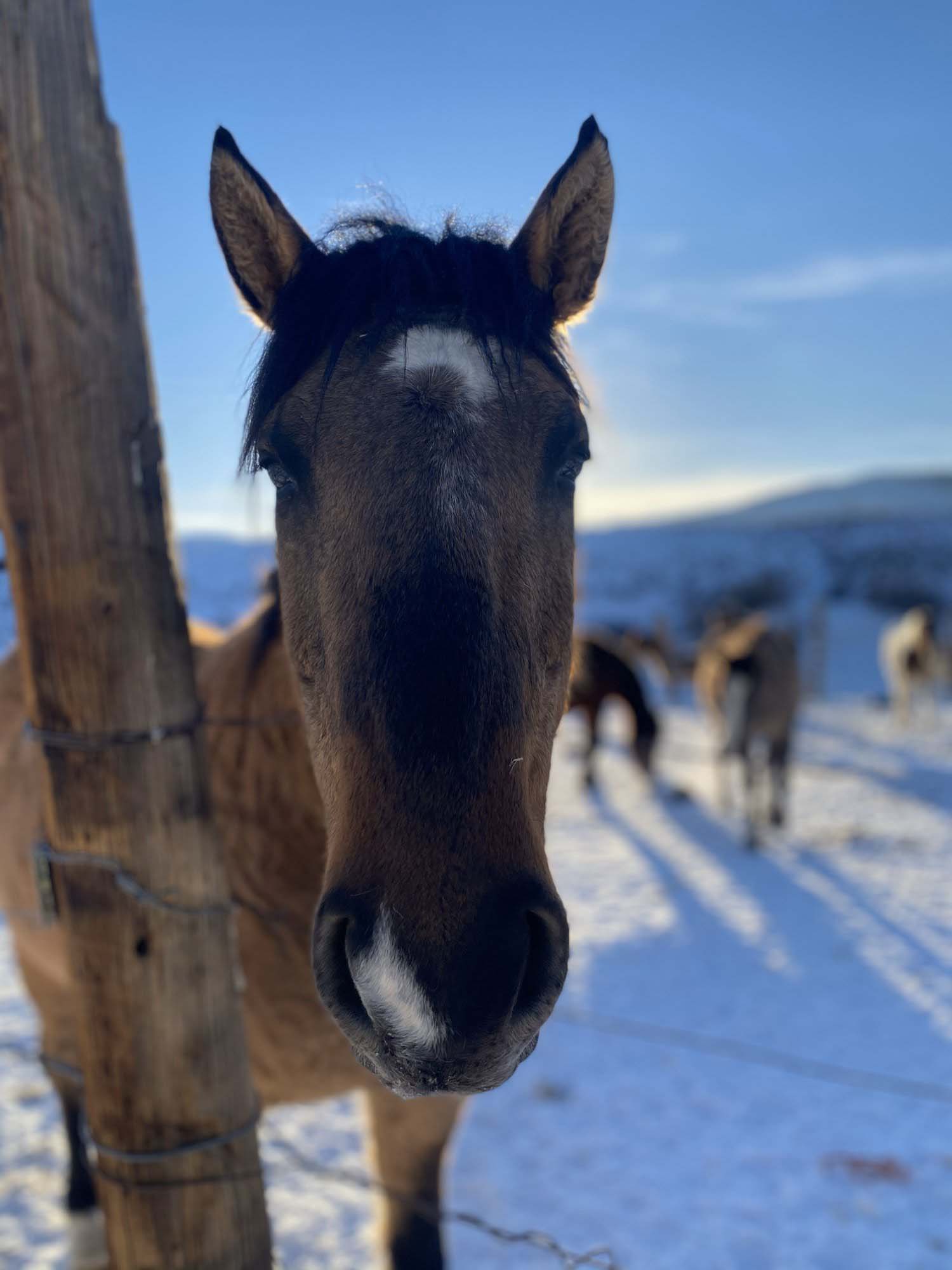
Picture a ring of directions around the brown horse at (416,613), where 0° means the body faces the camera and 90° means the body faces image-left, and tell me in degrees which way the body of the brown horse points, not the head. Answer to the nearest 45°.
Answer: approximately 315°

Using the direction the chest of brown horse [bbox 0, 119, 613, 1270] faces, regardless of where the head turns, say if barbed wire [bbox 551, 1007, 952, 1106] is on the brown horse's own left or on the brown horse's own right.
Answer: on the brown horse's own left

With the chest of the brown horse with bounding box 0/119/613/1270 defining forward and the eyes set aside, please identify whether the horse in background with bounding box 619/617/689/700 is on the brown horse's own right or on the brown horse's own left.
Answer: on the brown horse's own left

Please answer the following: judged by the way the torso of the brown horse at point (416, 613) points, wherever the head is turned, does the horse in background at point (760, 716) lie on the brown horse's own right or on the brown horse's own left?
on the brown horse's own left
